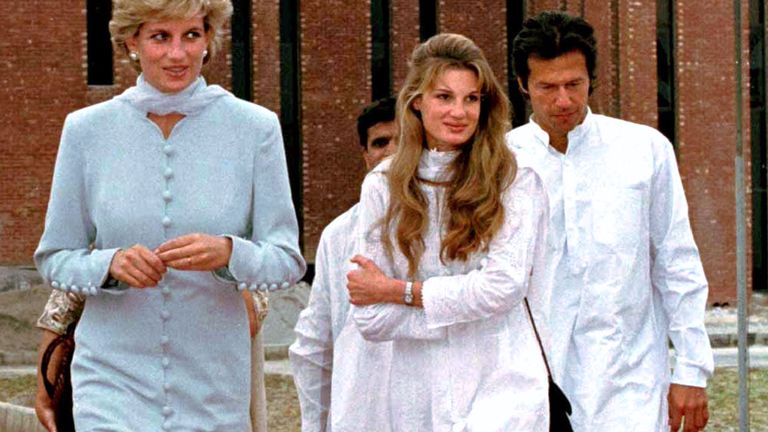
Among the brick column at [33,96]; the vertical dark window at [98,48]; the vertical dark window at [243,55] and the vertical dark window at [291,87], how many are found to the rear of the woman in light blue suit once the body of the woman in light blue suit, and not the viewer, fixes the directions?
4

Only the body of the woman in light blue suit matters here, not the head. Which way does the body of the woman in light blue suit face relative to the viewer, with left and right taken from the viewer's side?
facing the viewer

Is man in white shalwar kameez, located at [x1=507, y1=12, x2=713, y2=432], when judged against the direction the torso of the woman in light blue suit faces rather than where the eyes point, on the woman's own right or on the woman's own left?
on the woman's own left

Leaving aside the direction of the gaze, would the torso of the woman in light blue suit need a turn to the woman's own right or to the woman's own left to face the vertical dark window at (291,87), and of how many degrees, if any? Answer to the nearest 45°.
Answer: approximately 180°

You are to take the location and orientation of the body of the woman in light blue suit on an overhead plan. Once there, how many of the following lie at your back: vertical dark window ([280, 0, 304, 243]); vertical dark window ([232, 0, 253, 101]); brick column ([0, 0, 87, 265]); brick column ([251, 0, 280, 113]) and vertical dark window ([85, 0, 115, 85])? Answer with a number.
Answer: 5

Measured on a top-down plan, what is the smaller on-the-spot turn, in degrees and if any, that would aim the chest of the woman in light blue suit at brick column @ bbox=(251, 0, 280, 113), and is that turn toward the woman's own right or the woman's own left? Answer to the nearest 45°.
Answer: approximately 180°

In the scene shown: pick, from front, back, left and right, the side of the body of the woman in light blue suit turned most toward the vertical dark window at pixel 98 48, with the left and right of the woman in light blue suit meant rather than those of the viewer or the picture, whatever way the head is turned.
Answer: back

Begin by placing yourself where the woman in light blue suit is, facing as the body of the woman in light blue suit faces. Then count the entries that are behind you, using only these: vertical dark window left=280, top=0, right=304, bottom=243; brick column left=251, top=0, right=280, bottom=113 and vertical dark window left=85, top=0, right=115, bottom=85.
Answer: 3
